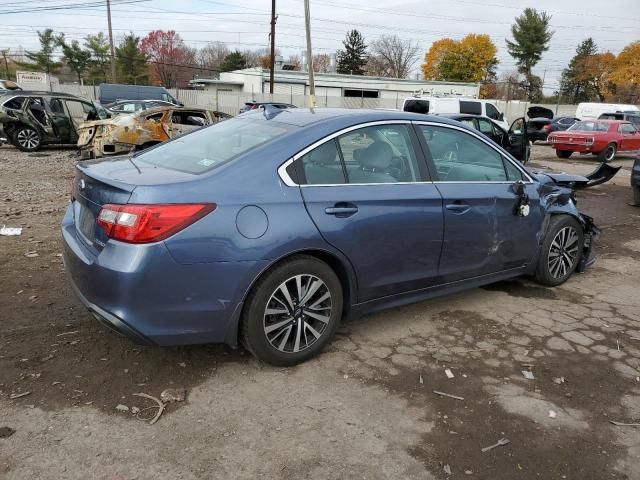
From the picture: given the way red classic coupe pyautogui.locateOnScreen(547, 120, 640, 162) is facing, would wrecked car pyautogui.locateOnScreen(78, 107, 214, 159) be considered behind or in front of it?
behind

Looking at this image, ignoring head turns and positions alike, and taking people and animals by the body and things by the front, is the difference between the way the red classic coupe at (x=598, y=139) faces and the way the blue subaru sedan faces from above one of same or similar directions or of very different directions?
same or similar directions

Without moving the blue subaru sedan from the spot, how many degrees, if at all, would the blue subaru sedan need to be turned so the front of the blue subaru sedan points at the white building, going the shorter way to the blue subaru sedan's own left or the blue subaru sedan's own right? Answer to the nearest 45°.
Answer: approximately 45° to the blue subaru sedan's own left

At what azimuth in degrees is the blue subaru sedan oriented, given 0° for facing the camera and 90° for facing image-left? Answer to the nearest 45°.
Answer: approximately 225°

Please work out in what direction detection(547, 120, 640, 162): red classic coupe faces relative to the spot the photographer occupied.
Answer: facing away from the viewer and to the right of the viewer

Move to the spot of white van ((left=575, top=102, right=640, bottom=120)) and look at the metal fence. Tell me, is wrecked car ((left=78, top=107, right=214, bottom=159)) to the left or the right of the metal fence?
left

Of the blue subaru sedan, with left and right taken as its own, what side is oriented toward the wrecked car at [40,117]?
left

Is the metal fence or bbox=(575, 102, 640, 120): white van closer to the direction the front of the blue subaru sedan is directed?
the white van
